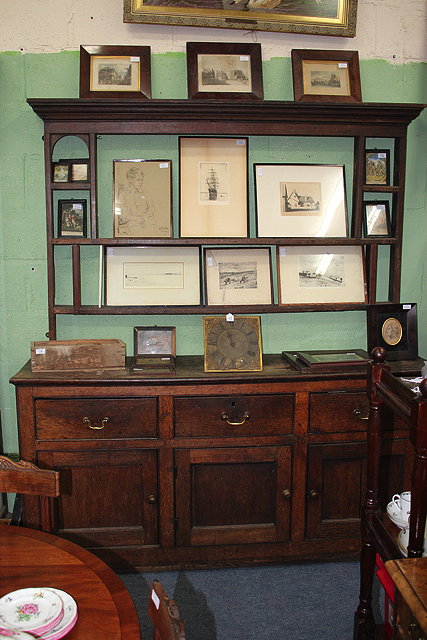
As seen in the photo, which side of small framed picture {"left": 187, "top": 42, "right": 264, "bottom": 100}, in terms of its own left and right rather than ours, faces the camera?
front

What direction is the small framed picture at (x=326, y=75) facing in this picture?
toward the camera

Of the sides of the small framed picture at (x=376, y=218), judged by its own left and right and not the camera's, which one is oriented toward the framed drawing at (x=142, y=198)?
right

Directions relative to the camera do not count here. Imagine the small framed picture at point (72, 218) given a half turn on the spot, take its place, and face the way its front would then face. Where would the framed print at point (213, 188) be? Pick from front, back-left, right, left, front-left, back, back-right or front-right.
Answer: right

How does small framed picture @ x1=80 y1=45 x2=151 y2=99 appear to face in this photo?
toward the camera

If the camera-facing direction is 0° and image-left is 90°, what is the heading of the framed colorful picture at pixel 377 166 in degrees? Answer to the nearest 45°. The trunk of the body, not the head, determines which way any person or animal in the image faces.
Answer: approximately 0°

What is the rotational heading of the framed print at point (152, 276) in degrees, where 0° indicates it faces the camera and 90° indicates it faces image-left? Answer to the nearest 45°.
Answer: approximately 0°

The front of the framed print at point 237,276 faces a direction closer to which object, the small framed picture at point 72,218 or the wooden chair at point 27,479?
the wooden chair

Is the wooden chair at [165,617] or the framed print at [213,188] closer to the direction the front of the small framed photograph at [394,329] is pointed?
the wooden chair

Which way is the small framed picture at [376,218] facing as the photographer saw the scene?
facing the viewer
